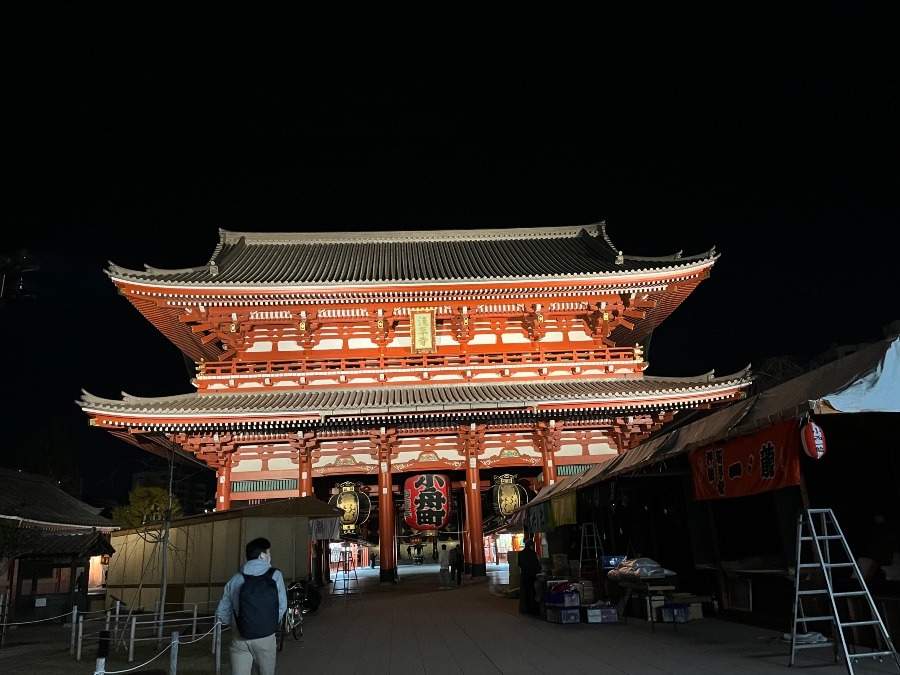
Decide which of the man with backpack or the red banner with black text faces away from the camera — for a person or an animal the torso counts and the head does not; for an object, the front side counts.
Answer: the man with backpack

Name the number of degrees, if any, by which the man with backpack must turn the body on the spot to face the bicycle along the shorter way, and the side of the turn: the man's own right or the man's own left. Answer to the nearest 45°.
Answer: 0° — they already face it

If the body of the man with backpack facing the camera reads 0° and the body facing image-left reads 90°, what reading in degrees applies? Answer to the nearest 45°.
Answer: approximately 180°

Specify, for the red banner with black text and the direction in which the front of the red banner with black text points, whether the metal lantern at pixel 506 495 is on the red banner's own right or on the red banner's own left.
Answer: on the red banner's own right

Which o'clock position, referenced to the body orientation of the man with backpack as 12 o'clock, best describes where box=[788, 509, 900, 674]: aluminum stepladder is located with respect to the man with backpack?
The aluminum stepladder is roughly at 3 o'clock from the man with backpack.

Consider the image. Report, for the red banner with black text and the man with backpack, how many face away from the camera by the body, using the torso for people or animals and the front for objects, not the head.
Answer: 1

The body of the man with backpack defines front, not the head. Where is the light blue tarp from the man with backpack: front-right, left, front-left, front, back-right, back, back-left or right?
right

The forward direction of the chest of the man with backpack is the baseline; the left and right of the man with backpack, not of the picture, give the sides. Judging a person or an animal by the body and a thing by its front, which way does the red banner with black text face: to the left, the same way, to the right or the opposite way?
to the left

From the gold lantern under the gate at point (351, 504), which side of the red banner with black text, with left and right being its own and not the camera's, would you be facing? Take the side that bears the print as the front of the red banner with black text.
right

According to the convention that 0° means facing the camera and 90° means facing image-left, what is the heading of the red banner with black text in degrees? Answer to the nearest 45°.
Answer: approximately 45°

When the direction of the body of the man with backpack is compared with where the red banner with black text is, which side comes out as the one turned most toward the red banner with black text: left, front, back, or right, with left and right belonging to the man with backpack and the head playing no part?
right

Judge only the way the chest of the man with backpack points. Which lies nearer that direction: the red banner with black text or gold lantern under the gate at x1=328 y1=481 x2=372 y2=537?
the gold lantern under the gate
